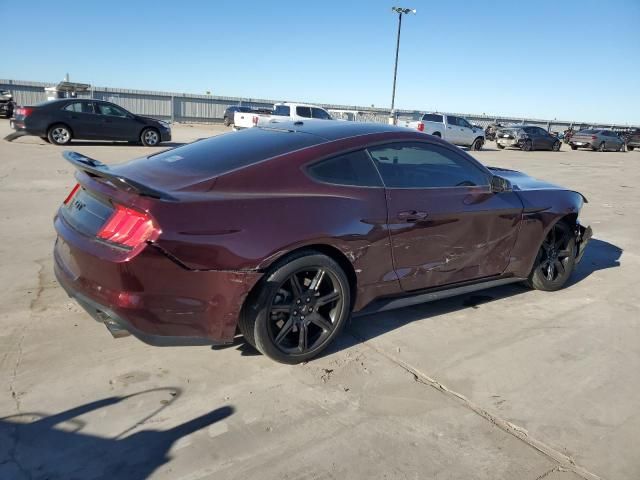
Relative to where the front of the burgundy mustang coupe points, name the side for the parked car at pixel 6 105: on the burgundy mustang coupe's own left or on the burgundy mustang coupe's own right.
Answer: on the burgundy mustang coupe's own left

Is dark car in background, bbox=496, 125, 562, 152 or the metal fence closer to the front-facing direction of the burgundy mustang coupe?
the dark car in background

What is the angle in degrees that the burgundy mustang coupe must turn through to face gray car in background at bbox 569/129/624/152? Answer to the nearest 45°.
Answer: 0° — it already faces it

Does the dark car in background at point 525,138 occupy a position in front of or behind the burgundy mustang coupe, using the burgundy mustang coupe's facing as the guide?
in front

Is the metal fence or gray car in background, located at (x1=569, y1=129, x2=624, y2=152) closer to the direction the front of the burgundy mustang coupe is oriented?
the gray car in background

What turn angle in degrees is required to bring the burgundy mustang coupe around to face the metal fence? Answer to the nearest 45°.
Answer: approximately 45° to its left

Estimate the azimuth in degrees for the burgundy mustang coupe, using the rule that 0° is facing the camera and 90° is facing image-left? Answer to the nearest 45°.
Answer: approximately 225°

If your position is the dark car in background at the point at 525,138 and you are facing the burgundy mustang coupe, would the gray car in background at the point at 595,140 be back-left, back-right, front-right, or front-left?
back-left

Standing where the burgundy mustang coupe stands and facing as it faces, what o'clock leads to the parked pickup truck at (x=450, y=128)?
The parked pickup truck is roughly at 11 o'clock from the burgundy mustang coupe.

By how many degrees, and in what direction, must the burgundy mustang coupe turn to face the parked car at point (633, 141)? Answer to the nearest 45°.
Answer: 0° — it already faces it
